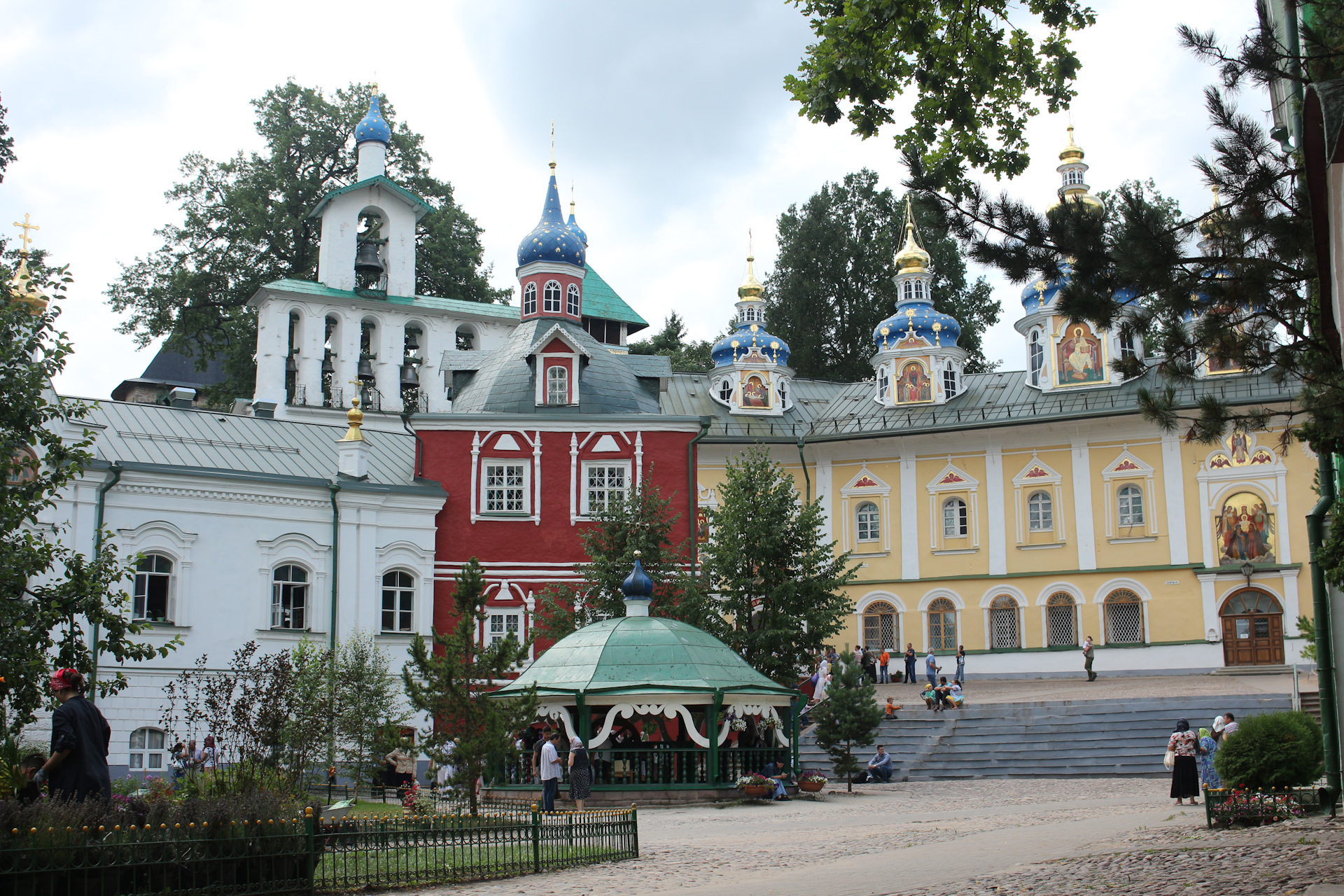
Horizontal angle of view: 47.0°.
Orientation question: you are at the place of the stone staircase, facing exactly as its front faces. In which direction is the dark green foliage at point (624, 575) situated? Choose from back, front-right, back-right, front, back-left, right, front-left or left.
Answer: right

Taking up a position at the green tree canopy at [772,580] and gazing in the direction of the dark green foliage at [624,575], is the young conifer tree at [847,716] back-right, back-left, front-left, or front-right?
back-left

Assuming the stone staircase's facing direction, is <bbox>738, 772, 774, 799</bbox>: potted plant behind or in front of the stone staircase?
in front

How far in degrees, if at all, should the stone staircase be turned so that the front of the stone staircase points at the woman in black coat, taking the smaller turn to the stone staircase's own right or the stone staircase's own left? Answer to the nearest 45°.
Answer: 0° — it already faces them

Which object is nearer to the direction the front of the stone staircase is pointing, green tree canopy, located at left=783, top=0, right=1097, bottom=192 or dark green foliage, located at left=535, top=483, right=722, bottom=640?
the green tree canopy

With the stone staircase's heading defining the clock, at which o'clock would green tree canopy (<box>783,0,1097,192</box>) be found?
The green tree canopy is roughly at 12 o'clock from the stone staircase.

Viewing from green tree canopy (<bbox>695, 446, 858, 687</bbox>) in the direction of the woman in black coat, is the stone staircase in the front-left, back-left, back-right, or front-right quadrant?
back-left

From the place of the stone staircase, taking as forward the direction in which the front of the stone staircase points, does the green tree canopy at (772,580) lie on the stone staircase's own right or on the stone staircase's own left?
on the stone staircase's own right

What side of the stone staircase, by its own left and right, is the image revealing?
front
